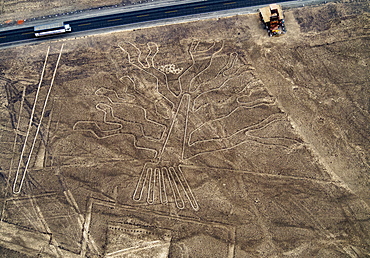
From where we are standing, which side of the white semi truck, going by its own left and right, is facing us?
right
